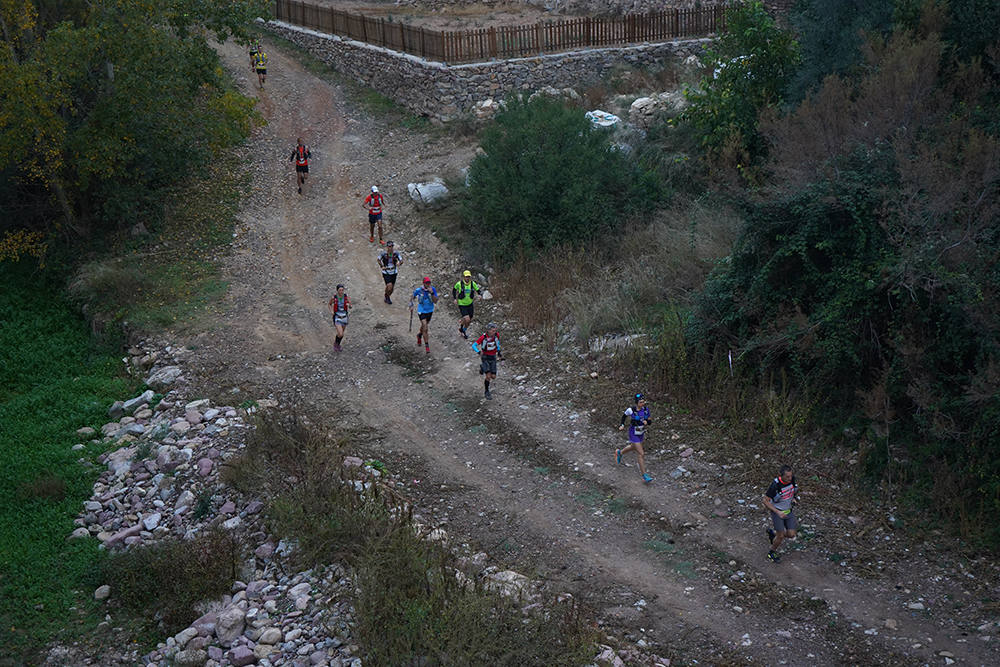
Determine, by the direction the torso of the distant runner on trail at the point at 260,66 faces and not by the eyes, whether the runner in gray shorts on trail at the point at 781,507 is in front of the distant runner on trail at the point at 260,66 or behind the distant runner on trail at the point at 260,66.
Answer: in front

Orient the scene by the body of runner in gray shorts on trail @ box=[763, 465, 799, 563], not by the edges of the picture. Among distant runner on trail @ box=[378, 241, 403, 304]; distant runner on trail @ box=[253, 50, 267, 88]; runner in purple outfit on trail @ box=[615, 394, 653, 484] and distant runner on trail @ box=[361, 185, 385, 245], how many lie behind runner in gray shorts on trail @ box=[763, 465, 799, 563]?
4

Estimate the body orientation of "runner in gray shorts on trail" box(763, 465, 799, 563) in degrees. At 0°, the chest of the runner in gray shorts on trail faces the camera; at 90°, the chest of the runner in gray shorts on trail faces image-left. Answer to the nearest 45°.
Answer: approximately 315°

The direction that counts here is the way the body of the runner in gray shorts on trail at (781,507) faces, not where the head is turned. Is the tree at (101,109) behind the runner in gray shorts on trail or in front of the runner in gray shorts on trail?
behind

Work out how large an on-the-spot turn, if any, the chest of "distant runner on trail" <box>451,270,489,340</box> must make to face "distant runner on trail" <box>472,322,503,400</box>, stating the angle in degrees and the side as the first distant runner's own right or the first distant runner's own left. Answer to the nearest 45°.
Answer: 0° — they already face them

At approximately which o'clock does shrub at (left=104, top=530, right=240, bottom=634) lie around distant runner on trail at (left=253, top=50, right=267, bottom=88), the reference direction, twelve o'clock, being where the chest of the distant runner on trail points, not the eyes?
The shrub is roughly at 12 o'clock from the distant runner on trail.

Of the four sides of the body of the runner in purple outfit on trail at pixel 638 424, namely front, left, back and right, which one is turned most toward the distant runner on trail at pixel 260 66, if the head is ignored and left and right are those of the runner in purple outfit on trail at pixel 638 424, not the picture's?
back

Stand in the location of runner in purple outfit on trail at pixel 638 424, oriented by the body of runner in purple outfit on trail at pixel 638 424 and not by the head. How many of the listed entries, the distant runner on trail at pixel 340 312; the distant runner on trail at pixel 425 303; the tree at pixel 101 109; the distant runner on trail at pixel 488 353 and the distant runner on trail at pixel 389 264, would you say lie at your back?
5

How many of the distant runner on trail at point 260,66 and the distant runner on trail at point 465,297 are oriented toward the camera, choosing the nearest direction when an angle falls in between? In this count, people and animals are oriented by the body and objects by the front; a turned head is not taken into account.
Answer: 2

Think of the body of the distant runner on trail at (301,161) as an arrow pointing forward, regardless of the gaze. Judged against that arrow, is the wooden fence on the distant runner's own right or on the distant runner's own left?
on the distant runner's own left

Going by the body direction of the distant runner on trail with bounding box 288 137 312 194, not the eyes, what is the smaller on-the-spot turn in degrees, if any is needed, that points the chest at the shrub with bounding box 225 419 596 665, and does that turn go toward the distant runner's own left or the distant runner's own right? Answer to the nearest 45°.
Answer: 0° — they already face it

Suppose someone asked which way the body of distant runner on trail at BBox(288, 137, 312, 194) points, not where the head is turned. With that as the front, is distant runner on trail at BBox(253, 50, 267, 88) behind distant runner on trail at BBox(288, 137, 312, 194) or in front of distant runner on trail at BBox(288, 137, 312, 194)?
behind
